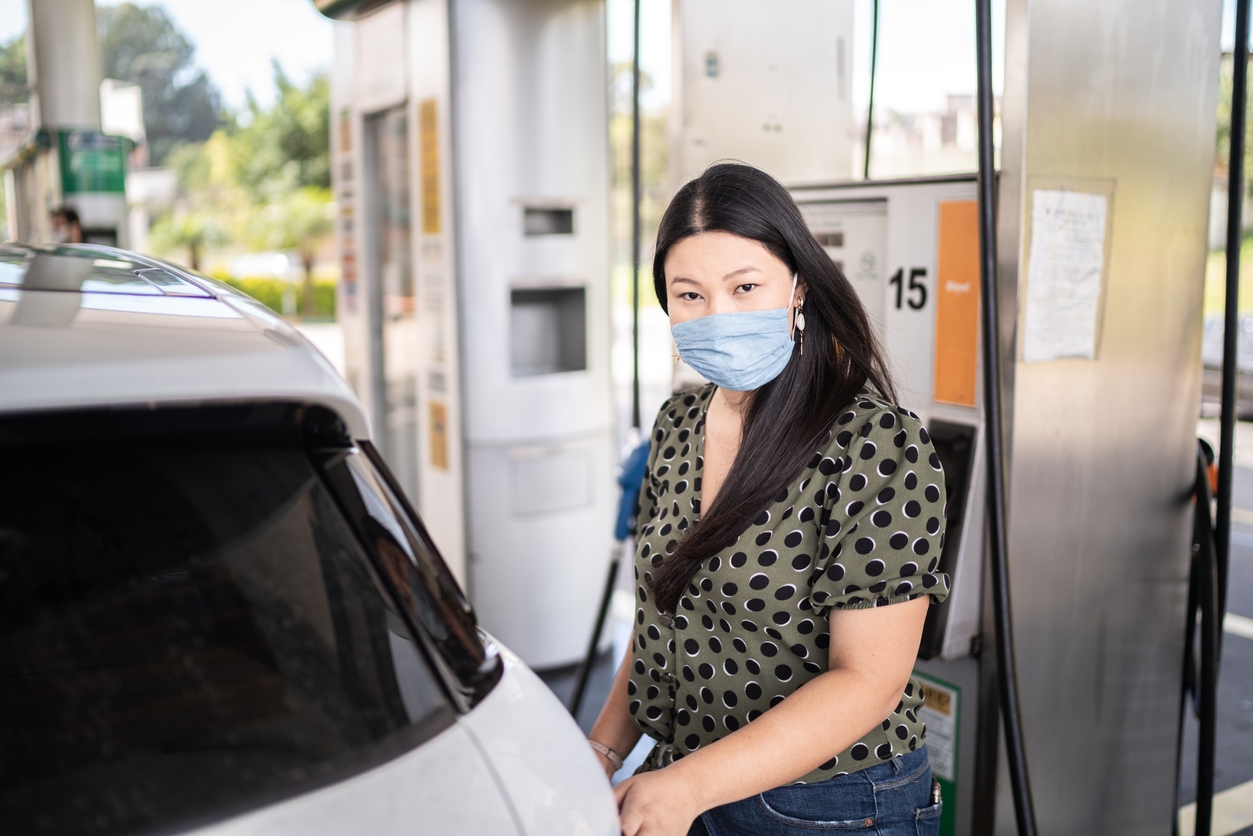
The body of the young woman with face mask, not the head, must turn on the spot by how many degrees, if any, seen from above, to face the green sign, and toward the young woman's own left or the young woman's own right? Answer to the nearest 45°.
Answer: approximately 90° to the young woman's own right

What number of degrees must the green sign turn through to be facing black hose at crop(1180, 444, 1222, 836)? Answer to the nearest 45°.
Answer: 0° — it already faces it

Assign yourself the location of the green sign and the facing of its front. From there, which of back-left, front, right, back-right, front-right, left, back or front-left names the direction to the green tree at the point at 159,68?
back

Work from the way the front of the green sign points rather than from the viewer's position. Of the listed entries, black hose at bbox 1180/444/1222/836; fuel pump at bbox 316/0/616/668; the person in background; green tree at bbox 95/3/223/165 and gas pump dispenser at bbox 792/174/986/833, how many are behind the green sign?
1

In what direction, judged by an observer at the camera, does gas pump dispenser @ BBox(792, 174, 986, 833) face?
facing the viewer

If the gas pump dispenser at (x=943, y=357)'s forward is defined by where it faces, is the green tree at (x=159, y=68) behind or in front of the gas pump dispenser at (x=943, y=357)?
behind

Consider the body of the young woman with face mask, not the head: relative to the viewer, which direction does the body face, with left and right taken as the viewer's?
facing the viewer and to the left of the viewer

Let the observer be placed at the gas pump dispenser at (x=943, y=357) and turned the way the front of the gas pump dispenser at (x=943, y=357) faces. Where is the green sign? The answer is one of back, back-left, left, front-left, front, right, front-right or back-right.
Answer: back-right

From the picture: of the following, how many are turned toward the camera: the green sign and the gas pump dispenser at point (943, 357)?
2

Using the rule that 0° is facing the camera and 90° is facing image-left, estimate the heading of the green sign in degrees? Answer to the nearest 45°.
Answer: approximately 0°
